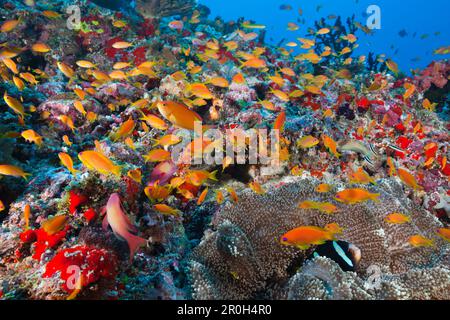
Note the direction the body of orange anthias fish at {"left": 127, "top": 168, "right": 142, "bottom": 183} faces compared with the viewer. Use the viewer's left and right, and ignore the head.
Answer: facing to the left of the viewer

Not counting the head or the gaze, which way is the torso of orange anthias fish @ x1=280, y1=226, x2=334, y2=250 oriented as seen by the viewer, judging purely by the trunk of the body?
to the viewer's left

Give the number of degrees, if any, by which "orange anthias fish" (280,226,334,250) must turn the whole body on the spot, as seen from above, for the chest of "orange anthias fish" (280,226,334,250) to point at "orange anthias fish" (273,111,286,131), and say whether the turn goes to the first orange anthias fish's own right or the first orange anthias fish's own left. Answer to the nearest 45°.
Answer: approximately 90° to the first orange anthias fish's own right

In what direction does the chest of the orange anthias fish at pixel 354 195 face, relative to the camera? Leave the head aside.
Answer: to the viewer's left

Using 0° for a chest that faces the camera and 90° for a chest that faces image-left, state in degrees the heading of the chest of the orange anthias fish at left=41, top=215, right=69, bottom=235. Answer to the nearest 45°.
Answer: approximately 270°
